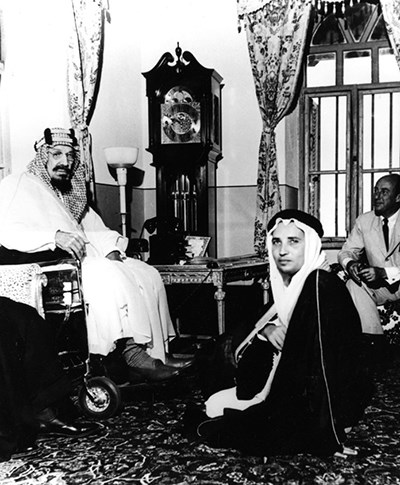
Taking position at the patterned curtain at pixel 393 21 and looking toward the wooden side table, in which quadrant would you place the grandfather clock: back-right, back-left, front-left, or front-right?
front-right

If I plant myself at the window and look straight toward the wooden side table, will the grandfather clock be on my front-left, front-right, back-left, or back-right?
front-right

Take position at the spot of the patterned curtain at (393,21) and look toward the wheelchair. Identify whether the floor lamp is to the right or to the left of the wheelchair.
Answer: right

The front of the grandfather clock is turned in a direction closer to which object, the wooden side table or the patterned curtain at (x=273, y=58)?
the wooden side table

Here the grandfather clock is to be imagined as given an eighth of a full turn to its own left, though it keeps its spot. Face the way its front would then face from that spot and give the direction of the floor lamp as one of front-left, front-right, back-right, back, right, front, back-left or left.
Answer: right

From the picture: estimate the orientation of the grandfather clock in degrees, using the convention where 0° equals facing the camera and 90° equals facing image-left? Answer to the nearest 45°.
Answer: approximately 0°

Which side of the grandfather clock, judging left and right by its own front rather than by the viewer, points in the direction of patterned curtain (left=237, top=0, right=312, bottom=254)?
left

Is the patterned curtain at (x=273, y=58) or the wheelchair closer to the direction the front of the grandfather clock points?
the wheelchair

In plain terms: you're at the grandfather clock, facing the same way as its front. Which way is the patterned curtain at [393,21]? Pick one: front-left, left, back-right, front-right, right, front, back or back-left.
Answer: left

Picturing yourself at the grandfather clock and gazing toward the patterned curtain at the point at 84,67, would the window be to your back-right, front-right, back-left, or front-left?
back-left

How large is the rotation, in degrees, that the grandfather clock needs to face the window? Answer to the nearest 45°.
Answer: approximately 90° to its left

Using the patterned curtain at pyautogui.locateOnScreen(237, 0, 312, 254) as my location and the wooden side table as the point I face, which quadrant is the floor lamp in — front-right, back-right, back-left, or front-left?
front-right

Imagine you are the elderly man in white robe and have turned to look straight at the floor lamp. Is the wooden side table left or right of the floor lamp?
right

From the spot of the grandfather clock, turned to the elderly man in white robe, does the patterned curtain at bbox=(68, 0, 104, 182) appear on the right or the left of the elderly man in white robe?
right

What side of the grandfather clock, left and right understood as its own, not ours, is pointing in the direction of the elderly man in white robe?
front

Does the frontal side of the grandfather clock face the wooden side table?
yes

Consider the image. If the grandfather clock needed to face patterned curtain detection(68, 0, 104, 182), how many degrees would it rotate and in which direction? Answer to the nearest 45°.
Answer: approximately 45° to its right

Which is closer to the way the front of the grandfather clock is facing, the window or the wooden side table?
the wooden side table

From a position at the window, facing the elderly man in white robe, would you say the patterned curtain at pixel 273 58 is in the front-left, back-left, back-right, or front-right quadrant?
front-right
